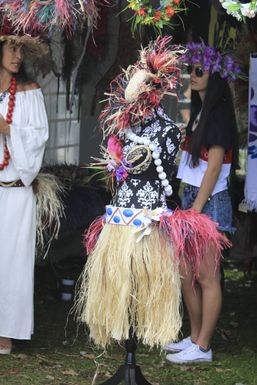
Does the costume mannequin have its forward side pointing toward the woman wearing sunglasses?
no

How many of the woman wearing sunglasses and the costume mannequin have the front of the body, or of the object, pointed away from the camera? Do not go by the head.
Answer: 0

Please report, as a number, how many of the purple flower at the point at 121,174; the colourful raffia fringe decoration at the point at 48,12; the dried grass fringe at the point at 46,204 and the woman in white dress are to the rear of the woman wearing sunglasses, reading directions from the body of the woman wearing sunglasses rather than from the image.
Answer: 0

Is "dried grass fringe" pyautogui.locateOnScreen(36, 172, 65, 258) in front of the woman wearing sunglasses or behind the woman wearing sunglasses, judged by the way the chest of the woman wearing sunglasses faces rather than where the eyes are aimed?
in front

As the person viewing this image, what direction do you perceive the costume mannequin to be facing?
facing the viewer and to the left of the viewer

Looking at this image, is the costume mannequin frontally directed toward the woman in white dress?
no

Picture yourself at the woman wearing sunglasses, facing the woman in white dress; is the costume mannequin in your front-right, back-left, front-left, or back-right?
front-left
